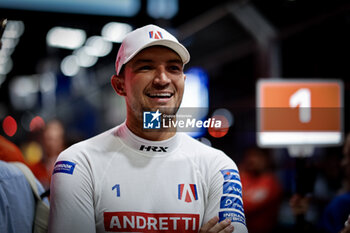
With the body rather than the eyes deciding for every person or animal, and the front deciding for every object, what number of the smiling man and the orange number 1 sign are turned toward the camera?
2

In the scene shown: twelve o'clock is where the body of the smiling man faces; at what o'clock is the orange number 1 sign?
The orange number 1 sign is roughly at 8 o'clock from the smiling man.

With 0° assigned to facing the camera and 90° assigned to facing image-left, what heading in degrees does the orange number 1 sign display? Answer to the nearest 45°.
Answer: approximately 0°

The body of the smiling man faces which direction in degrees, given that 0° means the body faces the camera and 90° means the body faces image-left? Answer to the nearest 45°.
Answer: approximately 0°

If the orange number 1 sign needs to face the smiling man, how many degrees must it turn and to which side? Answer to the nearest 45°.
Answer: approximately 45° to its right
